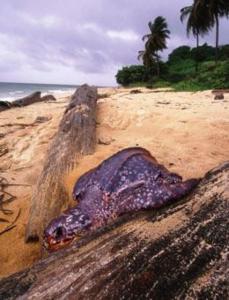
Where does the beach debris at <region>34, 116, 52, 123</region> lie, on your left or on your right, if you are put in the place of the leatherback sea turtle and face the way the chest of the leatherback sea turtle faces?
on your right

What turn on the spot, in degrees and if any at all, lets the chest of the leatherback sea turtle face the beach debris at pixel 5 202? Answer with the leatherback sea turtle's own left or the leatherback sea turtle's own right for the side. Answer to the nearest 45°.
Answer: approximately 90° to the leatherback sea turtle's own right

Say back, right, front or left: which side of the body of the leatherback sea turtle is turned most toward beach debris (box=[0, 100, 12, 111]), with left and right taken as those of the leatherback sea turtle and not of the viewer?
right

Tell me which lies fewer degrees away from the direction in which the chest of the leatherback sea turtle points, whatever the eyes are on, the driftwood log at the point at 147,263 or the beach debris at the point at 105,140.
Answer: the driftwood log

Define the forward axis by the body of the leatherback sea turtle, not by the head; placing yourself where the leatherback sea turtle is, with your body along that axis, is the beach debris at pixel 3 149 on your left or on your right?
on your right

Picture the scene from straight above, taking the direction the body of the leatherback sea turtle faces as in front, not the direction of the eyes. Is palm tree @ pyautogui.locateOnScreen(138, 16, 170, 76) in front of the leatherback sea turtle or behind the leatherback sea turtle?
behind

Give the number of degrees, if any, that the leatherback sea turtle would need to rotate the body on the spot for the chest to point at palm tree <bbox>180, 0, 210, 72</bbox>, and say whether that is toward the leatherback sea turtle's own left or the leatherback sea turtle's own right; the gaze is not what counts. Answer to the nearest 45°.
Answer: approximately 135° to the leatherback sea turtle's own right
